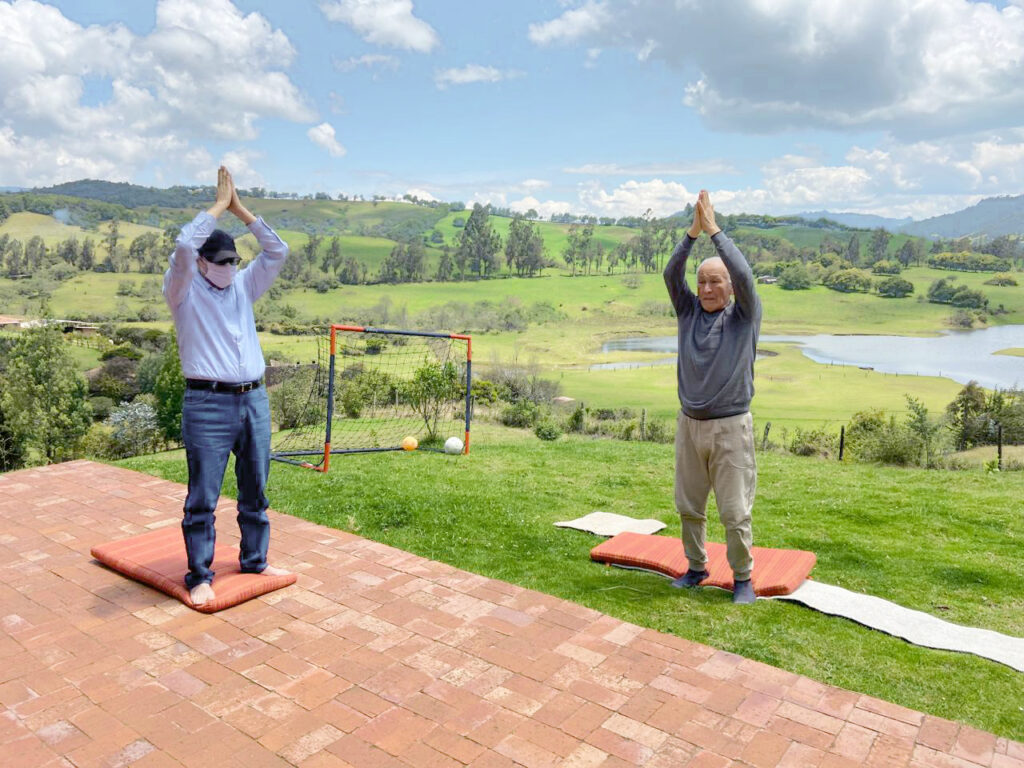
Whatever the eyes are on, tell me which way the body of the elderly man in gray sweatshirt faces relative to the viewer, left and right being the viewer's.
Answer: facing the viewer and to the left of the viewer

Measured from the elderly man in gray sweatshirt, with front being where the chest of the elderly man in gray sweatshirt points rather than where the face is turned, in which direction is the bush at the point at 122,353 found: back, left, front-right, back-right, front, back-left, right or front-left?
right

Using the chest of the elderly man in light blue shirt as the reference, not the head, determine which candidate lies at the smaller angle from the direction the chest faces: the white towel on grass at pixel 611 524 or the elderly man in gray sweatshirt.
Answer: the elderly man in gray sweatshirt

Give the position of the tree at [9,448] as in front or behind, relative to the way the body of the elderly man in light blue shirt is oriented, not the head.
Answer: behind

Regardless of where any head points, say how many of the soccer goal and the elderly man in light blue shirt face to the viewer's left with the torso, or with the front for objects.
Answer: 0

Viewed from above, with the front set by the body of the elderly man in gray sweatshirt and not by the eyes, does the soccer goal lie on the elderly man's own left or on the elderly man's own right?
on the elderly man's own right

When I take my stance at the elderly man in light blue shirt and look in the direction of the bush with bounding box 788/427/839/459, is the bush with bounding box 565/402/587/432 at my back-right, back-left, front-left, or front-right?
front-left

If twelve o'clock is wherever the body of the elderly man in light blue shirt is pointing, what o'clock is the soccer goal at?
The soccer goal is roughly at 8 o'clock from the elderly man in light blue shirt.

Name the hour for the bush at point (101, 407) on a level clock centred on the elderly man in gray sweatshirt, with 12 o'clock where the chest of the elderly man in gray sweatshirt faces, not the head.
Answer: The bush is roughly at 3 o'clock from the elderly man in gray sweatshirt.

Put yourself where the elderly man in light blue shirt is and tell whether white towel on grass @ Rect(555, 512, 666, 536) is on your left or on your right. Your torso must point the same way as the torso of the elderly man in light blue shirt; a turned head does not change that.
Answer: on your left

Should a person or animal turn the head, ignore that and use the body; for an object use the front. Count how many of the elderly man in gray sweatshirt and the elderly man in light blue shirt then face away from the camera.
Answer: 0

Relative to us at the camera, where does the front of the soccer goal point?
facing the viewer and to the right of the viewer

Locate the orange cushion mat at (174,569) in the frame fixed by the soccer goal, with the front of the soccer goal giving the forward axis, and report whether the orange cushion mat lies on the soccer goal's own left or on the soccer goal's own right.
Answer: on the soccer goal's own right

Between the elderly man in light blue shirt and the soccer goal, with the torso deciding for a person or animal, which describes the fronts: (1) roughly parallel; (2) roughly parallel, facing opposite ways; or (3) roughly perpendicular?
roughly parallel
